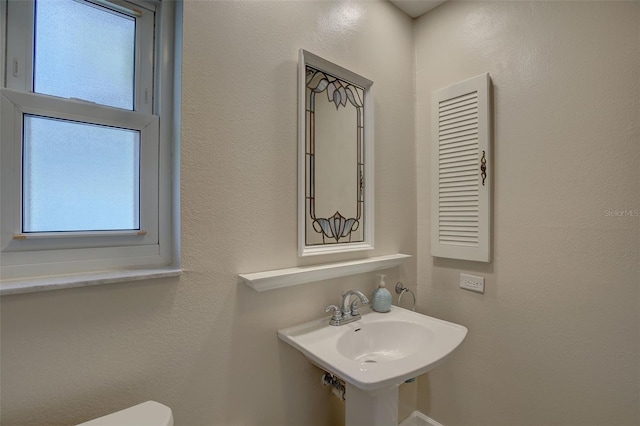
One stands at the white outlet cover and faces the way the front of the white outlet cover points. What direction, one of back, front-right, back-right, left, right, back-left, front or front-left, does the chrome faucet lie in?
front

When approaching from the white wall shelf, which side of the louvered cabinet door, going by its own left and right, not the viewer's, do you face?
front

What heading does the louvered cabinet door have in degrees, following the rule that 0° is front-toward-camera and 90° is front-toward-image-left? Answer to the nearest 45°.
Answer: approximately 45°

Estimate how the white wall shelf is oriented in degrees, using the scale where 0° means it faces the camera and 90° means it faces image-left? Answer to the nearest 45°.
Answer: approximately 315°

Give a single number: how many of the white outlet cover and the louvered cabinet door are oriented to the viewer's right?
0

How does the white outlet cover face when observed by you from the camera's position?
facing the viewer and to the left of the viewer

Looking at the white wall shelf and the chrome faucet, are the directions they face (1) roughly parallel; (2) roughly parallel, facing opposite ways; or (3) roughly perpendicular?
roughly parallel

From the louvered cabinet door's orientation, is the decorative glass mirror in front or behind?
in front

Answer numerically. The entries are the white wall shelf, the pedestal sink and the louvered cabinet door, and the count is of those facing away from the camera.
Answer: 0

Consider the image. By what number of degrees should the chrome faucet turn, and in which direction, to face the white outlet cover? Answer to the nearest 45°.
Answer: approximately 90° to its left

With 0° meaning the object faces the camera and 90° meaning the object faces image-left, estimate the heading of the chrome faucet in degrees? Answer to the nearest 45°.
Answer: approximately 315°

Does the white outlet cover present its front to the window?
yes

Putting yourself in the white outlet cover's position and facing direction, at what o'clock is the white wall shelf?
The white wall shelf is roughly at 12 o'clock from the white outlet cover.

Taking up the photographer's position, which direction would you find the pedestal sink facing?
facing the viewer and to the right of the viewer
